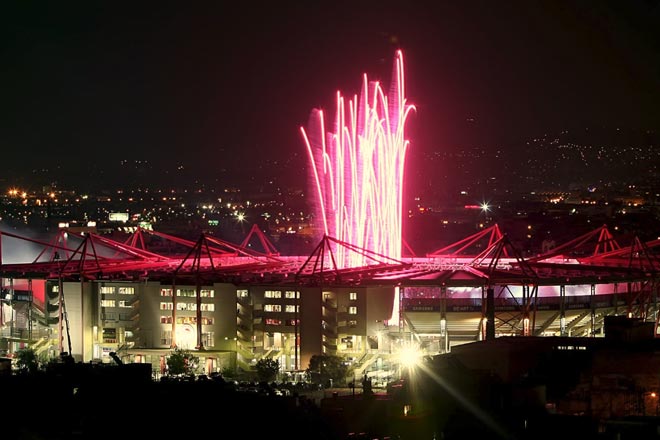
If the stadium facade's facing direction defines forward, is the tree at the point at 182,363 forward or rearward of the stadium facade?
forward

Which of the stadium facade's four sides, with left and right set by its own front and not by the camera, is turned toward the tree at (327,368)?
front

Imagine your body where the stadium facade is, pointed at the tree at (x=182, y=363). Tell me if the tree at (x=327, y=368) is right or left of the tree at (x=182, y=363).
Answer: left

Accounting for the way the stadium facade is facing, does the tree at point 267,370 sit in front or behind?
in front

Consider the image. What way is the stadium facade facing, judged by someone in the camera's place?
facing the viewer
